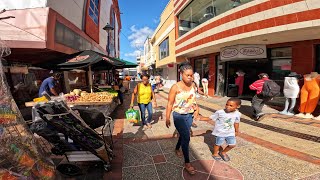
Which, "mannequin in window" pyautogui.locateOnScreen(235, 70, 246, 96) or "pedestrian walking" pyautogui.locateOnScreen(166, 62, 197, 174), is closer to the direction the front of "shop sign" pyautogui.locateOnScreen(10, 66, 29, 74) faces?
the pedestrian walking
